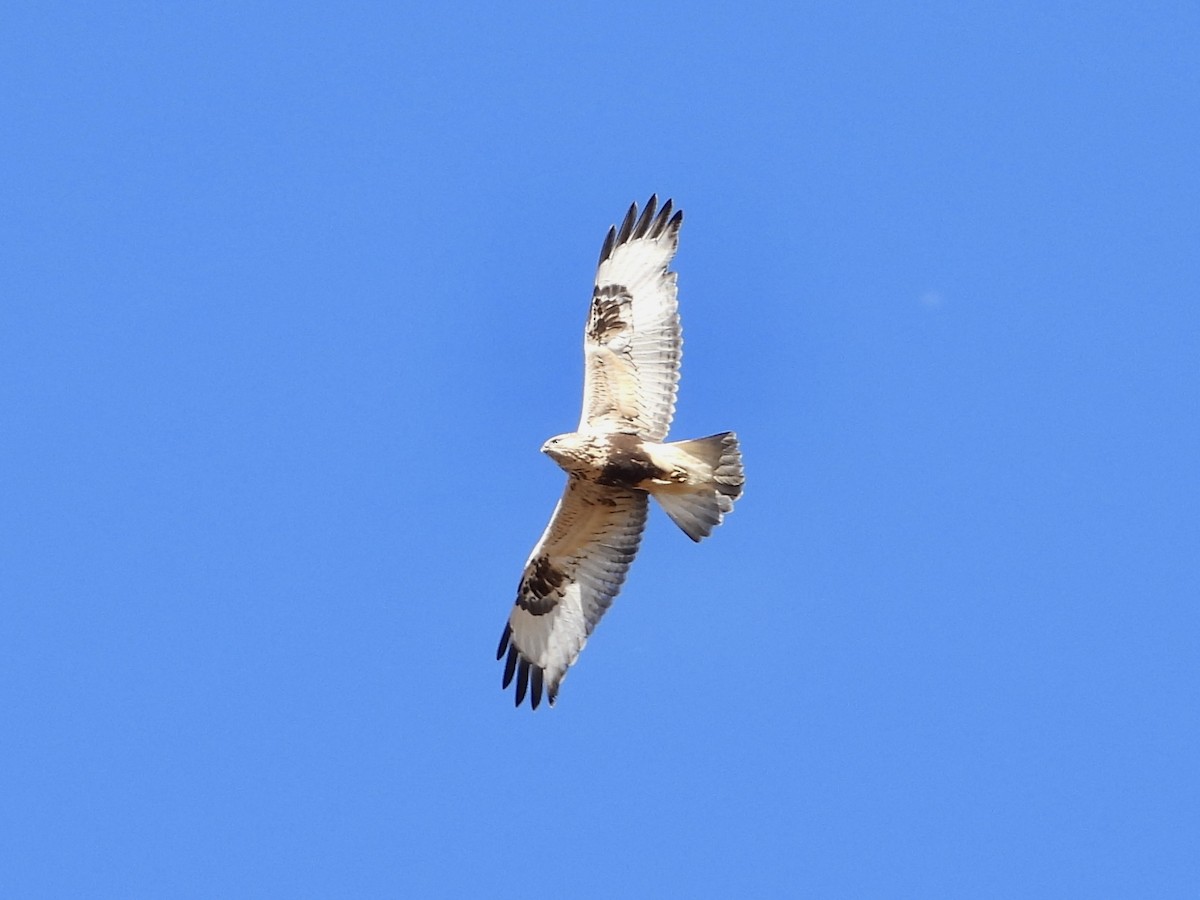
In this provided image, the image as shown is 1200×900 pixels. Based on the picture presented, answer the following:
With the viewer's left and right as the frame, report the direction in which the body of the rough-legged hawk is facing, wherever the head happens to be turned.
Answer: facing to the left of the viewer
